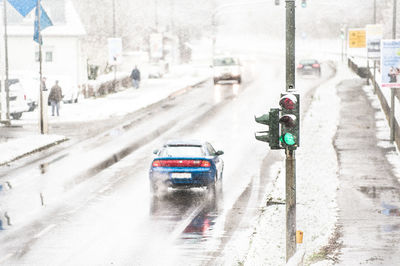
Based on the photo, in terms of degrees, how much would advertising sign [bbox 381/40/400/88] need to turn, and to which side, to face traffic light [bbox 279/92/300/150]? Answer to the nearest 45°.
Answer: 0° — it already faces it

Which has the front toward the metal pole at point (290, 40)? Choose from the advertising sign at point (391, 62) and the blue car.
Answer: the advertising sign

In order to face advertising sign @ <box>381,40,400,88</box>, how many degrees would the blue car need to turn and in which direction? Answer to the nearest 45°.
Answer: approximately 45° to its right

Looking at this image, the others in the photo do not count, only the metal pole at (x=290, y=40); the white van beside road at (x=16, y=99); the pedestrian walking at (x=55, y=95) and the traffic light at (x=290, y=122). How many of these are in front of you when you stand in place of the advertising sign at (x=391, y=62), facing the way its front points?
2

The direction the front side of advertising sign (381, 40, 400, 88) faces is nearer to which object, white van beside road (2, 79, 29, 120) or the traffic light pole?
the traffic light pole

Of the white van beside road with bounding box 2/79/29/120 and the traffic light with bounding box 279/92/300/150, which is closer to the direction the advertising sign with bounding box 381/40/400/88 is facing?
the traffic light

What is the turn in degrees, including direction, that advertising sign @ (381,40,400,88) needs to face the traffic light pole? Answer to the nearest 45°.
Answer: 0° — it already faces it

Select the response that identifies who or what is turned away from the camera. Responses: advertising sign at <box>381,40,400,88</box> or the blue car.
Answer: the blue car

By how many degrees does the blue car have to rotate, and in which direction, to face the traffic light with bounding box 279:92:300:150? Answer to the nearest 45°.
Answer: approximately 180°

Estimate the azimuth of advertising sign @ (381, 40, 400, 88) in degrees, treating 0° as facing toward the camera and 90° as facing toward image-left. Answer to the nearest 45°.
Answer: approximately 0°

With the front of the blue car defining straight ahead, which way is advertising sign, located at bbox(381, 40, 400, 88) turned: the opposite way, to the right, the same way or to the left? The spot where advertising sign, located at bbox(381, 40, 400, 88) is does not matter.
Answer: the opposite way

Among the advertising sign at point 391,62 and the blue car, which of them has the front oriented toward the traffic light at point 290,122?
the advertising sign

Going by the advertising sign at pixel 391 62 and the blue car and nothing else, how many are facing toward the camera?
1

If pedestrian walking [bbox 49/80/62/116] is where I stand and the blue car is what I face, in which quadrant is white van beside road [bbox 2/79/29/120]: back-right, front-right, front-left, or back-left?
back-right

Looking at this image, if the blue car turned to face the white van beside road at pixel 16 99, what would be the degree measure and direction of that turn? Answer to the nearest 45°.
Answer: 0° — it already faces it

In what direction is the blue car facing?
away from the camera
